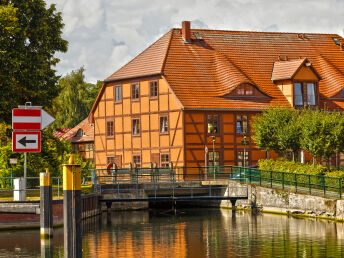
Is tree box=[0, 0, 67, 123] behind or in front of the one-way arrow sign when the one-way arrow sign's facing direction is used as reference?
behind

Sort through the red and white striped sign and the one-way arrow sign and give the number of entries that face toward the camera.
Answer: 2

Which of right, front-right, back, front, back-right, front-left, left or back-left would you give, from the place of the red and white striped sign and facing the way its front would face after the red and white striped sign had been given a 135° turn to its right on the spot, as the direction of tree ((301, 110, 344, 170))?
right

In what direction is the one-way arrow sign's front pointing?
toward the camera

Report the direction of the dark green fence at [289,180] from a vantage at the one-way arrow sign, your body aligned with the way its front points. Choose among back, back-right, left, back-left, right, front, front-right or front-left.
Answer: back-left

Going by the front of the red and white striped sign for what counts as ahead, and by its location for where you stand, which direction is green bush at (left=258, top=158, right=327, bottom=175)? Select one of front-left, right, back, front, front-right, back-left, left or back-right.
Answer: back-left

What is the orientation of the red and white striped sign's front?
toward the camera

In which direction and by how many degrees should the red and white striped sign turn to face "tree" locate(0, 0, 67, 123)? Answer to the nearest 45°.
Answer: approximately 180°
